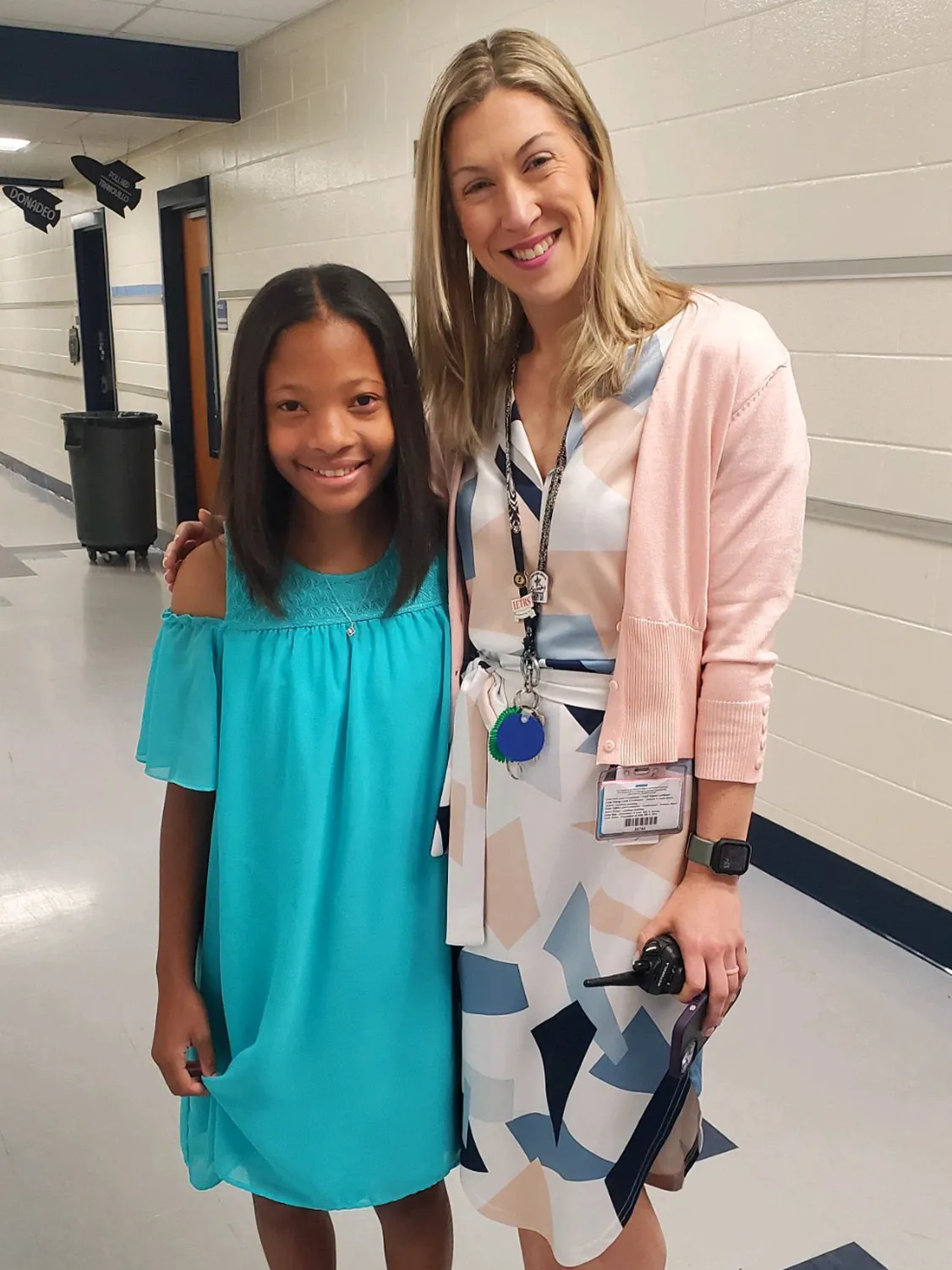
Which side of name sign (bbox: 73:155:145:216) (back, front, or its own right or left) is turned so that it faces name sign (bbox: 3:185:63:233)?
back

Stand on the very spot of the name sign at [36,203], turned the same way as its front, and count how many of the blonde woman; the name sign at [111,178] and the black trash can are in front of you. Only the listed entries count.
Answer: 3

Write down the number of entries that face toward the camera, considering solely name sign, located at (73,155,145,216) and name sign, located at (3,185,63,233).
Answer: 2

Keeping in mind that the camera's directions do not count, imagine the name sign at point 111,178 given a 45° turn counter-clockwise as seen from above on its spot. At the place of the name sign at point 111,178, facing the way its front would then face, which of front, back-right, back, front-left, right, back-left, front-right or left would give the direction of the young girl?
front-right

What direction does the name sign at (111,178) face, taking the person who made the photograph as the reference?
facing the viewer

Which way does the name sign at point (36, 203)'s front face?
toward the camera

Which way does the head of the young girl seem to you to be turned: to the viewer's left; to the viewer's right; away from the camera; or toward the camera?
toward the camera

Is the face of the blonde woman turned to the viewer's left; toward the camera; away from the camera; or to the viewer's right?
toward the camera

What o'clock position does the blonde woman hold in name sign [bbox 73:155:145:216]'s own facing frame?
The blonde woman is roughly at 12 o'clock from the name sign.

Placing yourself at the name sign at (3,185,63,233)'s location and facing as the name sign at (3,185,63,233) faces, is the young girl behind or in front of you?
in front

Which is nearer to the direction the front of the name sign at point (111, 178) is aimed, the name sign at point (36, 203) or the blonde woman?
the blonde woman

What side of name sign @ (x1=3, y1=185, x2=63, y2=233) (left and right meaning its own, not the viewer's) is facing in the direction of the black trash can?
front

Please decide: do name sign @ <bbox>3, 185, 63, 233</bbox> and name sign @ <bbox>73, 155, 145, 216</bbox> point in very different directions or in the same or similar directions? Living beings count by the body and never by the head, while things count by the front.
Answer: same or similar directions
